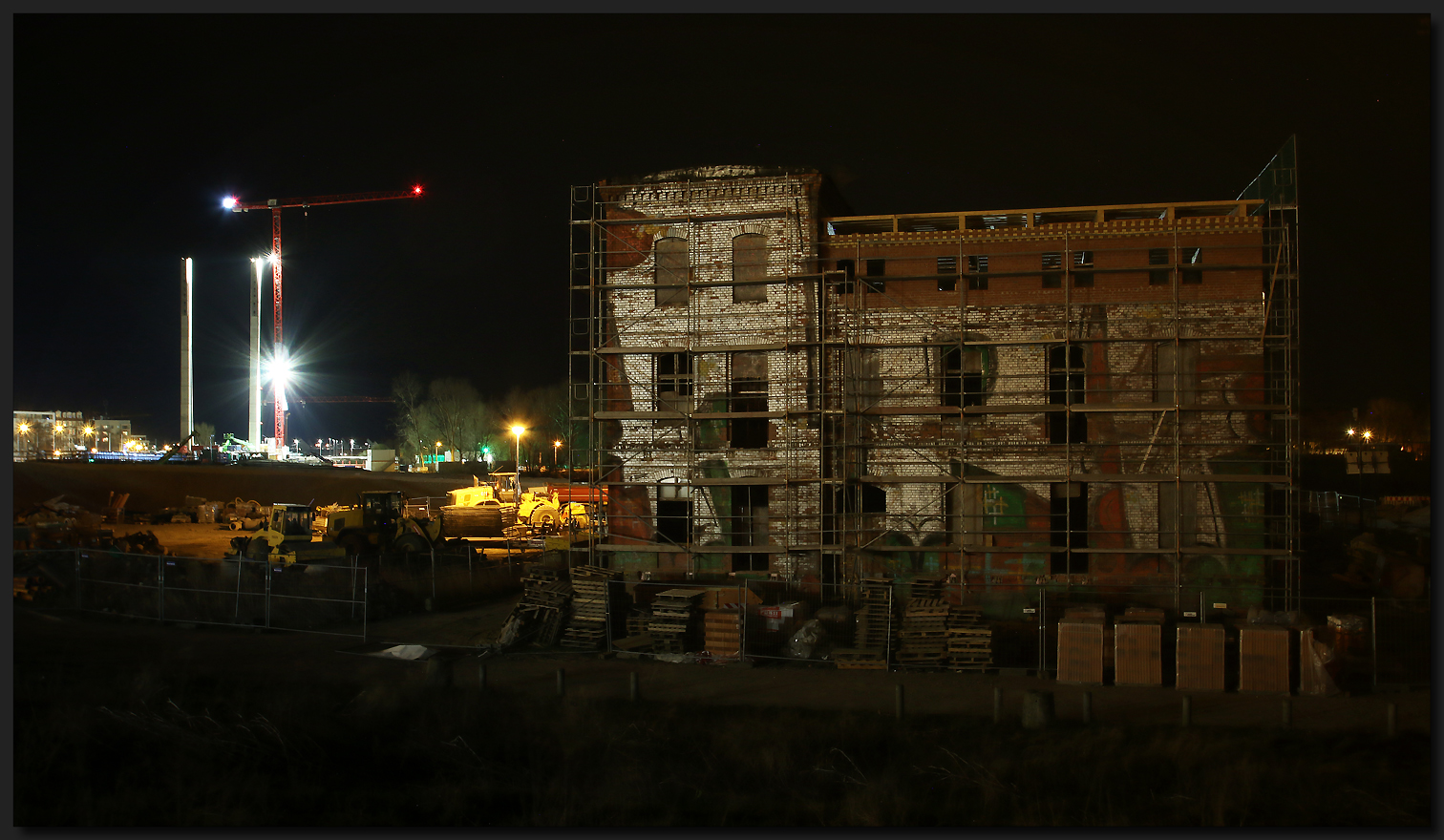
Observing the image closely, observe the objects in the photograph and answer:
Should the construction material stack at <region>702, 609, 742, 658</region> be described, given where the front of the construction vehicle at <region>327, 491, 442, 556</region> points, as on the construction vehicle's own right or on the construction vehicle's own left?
on the construction vehicle's own right

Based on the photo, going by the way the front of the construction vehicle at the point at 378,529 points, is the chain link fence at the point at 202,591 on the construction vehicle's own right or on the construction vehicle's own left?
on the construction vehicle's own right

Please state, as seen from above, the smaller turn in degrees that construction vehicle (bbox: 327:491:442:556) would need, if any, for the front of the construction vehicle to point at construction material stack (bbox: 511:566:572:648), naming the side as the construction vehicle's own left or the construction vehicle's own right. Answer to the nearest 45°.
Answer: approximately 90° to the construction vehicle's own right

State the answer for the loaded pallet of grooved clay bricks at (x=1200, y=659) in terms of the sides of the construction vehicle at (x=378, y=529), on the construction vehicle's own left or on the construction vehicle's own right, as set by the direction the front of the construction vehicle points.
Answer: on the construction vehicle's own right

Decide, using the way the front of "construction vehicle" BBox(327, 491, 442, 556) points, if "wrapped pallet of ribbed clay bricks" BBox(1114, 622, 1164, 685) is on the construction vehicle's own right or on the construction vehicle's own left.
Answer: on the construction vehicle's own right
